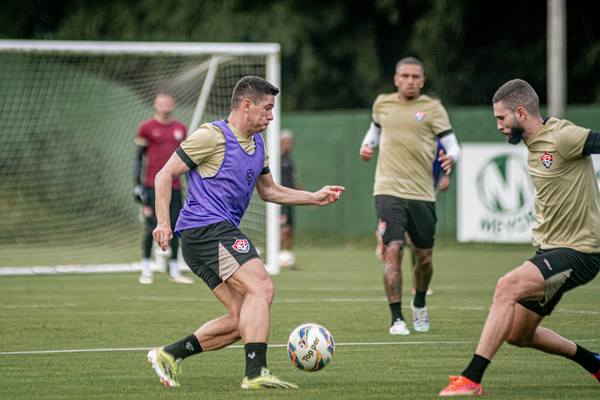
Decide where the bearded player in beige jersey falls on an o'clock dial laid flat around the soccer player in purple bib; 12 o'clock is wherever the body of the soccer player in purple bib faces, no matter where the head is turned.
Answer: The bearded player in beige jersey is roughly at 11 o'clock from the soccer player in purple bib.

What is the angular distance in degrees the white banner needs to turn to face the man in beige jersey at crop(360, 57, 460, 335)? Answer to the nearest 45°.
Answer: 0° — it already faces them

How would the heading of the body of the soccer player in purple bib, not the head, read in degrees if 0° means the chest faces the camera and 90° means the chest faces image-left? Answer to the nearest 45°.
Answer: approximately 315°

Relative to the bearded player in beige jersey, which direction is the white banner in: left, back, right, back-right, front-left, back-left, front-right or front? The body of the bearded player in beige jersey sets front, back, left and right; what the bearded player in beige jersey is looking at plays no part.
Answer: back-right

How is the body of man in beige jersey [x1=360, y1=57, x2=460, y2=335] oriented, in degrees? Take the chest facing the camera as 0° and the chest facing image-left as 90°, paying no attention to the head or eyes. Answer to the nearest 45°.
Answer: approximately 0°

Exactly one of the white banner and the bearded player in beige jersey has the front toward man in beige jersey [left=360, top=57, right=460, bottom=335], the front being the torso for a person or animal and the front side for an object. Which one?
the white banner

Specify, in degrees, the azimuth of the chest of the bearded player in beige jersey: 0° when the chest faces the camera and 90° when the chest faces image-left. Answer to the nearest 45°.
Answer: approximately 45°

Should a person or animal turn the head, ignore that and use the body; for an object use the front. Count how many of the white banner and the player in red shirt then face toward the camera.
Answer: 2
